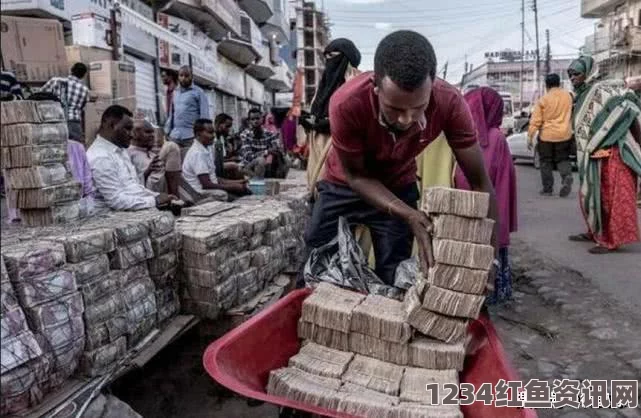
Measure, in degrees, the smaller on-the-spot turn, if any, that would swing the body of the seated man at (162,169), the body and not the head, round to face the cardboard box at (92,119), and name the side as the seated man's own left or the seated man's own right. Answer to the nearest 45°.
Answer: approximately 135° to the seated man's own left

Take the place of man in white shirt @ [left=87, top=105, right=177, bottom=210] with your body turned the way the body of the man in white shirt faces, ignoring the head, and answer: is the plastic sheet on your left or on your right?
on your right

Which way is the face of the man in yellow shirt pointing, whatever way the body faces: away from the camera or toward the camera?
away from the camera

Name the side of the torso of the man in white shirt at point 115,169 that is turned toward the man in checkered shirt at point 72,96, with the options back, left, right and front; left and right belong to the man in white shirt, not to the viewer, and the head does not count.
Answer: left

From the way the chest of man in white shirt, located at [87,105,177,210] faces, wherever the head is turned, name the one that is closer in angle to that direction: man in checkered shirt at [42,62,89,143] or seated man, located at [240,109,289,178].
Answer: the seated man
